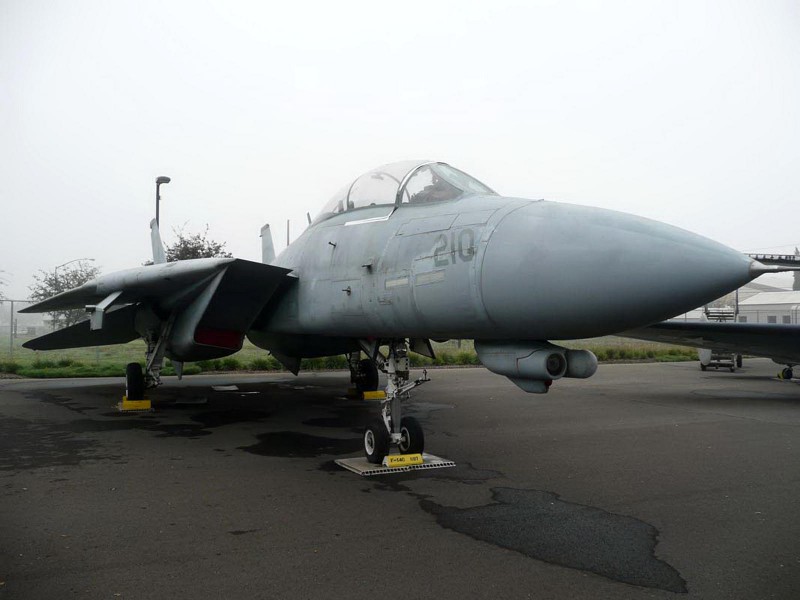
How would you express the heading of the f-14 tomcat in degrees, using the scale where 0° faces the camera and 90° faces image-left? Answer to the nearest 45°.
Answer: approximately 315°

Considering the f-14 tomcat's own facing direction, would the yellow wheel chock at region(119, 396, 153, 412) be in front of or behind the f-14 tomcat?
behind

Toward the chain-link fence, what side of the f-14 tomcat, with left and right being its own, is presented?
back
